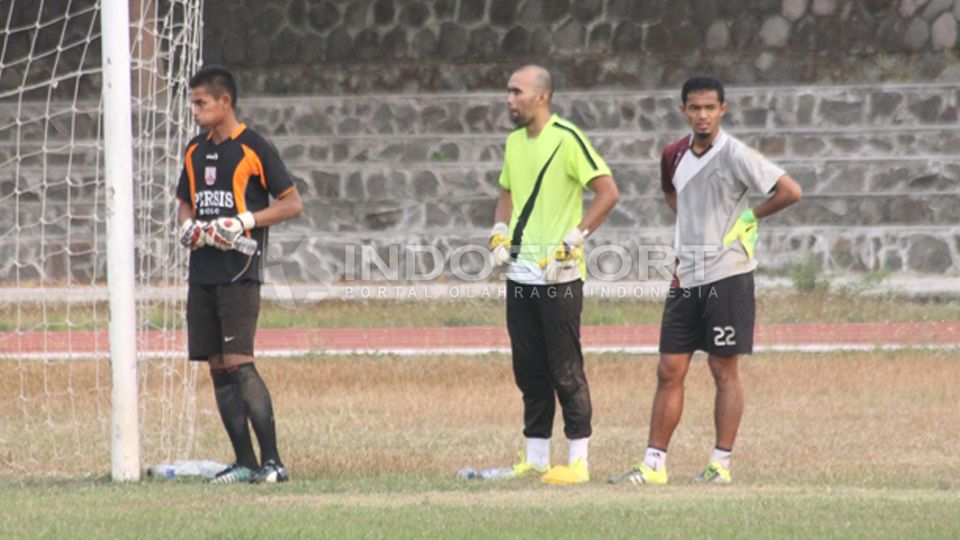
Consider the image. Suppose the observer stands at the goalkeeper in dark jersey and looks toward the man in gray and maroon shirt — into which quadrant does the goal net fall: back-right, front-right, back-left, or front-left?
back-left

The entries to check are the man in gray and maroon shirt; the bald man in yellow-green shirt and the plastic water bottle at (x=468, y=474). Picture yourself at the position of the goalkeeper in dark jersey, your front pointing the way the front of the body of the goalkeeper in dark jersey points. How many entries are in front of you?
0

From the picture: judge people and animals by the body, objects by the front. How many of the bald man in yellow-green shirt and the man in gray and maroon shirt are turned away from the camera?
0

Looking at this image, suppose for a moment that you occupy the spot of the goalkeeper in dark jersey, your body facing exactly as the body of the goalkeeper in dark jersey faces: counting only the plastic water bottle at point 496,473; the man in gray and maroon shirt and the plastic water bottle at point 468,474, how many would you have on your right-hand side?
0

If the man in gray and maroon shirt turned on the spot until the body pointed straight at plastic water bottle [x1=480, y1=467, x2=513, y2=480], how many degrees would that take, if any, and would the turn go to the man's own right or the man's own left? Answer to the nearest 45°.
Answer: approximately 45° to the man's own right

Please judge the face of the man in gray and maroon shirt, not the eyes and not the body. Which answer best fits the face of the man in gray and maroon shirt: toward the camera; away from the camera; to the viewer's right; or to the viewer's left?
toward the camera

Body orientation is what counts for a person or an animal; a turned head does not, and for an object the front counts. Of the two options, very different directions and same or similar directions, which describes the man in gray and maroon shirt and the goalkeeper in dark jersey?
same or similar directions

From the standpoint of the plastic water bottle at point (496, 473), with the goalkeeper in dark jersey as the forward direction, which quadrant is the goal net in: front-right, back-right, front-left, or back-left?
front-right

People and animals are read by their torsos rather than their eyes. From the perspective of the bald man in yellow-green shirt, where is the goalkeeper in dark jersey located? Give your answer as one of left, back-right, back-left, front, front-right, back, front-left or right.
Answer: front-right

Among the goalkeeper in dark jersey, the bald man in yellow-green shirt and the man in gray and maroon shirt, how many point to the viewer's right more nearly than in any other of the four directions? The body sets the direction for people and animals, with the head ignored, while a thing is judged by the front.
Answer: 0

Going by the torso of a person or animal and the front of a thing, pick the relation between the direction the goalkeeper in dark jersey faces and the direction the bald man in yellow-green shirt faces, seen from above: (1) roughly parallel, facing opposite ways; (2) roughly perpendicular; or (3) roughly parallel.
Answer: roughly parallel

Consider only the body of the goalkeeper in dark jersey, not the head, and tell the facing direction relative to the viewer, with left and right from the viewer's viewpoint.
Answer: facing the viewer and to the left of the viewer

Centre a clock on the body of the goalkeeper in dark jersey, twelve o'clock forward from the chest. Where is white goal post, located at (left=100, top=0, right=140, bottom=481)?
The white goal post is roughly at 2 o'clock from the goalkeeper in dark jersey.

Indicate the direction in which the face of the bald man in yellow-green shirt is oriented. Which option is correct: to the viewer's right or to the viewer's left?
to the viewer's left

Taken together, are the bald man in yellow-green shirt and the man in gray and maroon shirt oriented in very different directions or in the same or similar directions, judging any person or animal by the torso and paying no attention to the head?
same or similar directions

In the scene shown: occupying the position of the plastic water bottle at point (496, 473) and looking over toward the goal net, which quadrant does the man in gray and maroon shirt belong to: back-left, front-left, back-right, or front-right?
back-right

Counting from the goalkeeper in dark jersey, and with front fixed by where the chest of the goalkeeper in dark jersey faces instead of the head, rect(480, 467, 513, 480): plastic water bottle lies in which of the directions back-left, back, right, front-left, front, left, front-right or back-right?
back-left

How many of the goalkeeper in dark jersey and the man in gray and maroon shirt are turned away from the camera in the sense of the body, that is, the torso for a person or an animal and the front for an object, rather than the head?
0
